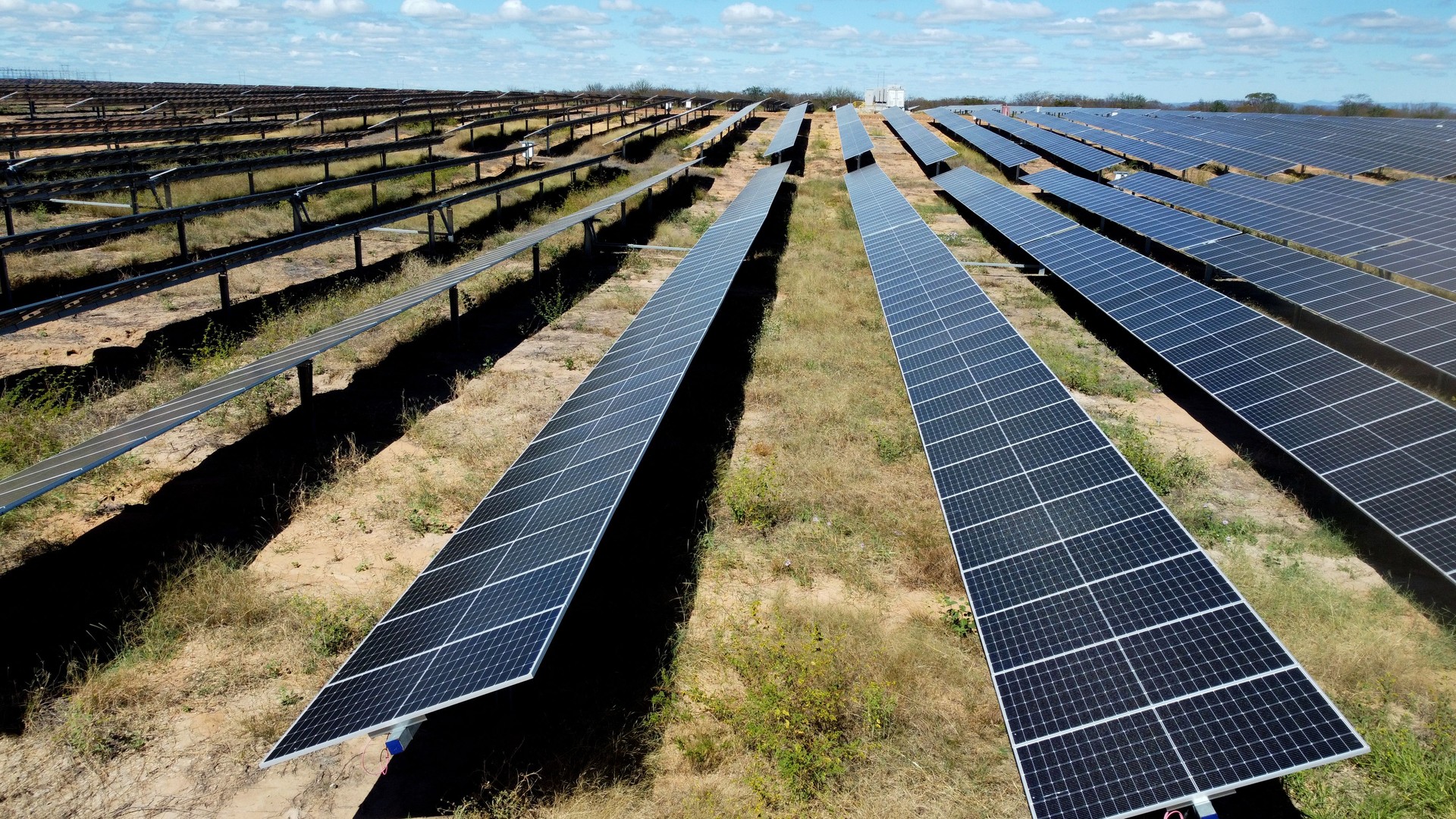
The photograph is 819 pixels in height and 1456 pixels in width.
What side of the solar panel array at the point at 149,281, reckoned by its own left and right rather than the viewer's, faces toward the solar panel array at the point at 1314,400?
back

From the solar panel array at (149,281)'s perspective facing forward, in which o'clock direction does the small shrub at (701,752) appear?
The small shrub is roughly at 7 o'clock from the solar panel array.

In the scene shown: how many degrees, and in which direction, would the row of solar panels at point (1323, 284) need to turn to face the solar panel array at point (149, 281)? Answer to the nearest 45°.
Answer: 0° — it already faces it

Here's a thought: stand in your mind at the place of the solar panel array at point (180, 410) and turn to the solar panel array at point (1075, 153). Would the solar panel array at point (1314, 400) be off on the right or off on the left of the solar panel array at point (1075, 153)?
right

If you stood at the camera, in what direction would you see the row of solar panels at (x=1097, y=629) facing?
facing to the left of the viewer

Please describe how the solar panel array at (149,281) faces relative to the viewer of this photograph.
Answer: facing away from the viewer and to the left of the viewer

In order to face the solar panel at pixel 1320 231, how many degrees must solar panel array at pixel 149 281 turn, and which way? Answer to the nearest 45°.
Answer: approximately 135° to its right

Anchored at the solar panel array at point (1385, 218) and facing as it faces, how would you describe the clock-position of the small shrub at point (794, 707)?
The small shrub is roughly at 11 o'clock from the solar panel array.

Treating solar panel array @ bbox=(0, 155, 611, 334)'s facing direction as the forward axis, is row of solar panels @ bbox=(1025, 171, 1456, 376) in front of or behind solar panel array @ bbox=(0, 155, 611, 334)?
behind
